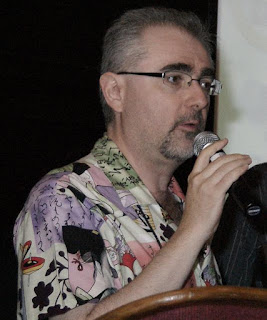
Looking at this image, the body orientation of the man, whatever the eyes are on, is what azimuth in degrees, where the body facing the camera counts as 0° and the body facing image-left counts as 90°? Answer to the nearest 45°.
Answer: approximately 315°
